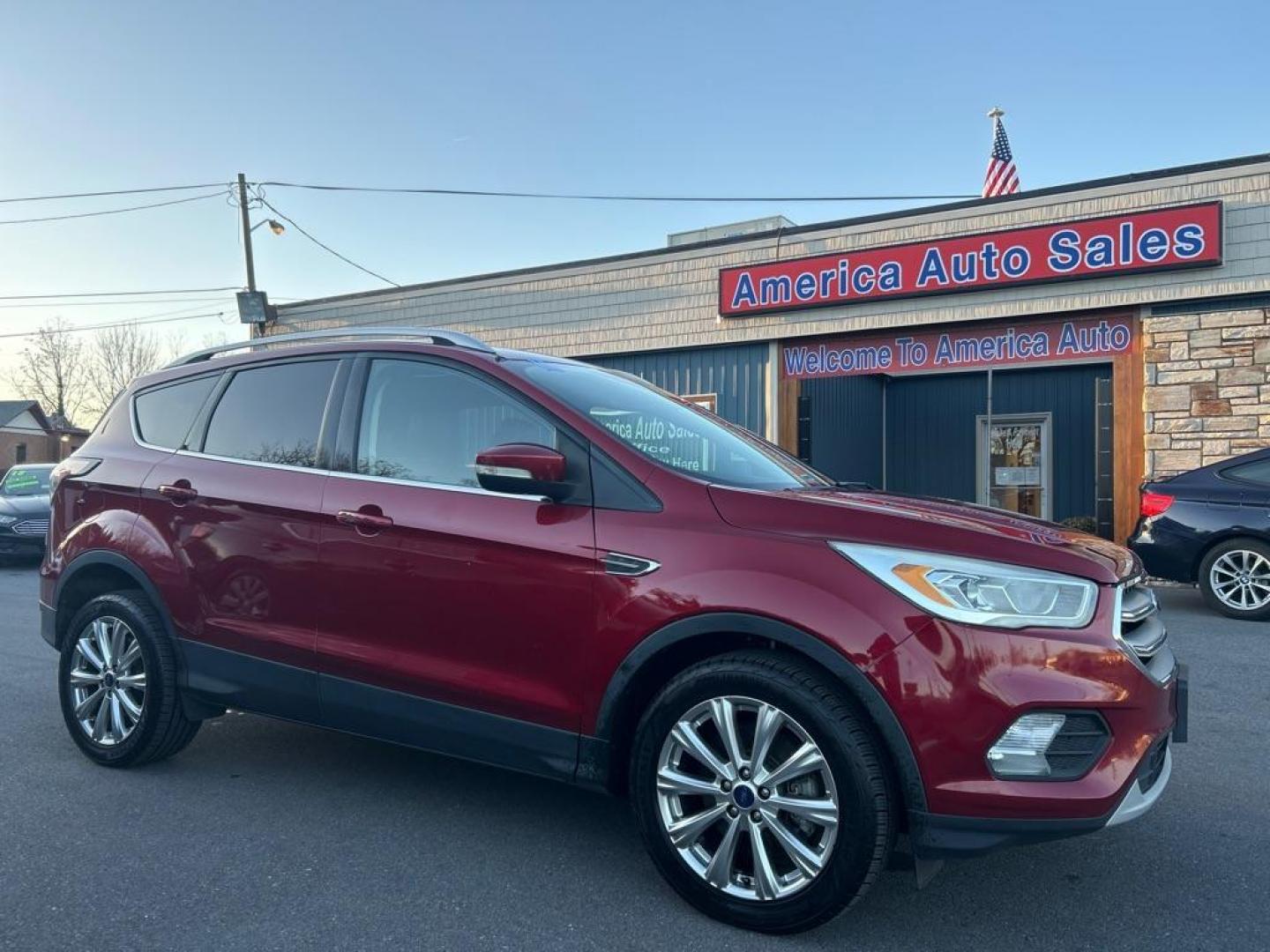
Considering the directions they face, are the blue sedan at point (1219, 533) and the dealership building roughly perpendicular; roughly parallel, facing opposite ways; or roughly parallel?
roughly perpendicular

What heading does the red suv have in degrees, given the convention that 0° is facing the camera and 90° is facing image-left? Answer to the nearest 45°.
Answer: approximately 315°

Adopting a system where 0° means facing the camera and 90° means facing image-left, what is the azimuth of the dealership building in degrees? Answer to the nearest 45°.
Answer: approximately 45°

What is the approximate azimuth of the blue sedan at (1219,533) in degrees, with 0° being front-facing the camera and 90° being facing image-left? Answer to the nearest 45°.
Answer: approximately 270°

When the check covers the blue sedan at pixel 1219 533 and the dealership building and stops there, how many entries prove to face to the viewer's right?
1

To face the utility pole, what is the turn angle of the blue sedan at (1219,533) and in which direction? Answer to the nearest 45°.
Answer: approximately 180°

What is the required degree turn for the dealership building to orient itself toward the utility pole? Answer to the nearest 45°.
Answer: approximately 90° to its right

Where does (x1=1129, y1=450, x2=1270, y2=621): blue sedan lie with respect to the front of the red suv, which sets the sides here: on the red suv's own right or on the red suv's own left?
on the red suv's own left

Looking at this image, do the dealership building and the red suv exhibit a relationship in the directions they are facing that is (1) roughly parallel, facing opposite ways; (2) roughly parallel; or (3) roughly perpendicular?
roughly perpendicular

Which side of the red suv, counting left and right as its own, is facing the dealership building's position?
left

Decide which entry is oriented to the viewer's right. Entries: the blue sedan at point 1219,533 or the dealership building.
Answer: the blue sedan
